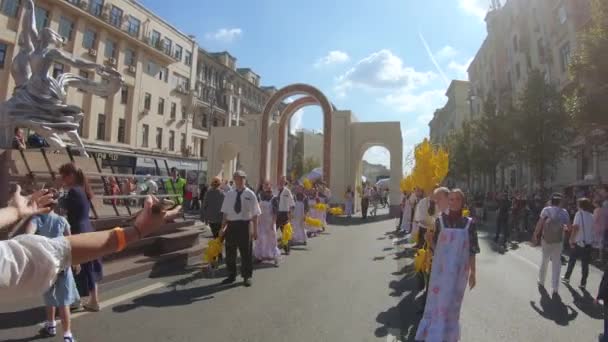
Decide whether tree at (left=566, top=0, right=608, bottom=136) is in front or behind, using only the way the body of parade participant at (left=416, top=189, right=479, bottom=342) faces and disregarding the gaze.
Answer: behind

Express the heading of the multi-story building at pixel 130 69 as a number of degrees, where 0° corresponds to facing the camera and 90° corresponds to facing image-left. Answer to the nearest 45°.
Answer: approximately 315°

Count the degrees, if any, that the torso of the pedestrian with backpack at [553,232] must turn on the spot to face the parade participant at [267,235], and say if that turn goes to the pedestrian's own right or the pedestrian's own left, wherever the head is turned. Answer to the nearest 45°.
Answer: approximately 90° to the pedestrian's own left

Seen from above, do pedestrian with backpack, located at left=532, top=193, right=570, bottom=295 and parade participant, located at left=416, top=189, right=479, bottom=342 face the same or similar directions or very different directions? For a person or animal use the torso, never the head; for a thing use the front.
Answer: very different directions

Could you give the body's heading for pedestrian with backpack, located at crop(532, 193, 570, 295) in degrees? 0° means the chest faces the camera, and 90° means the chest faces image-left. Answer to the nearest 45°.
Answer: approximately 180°
